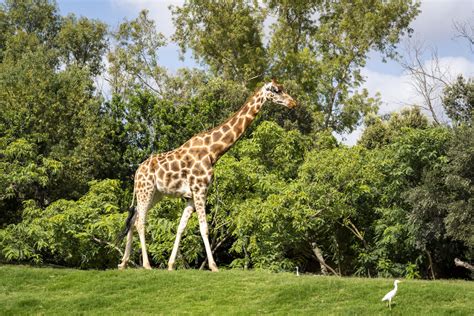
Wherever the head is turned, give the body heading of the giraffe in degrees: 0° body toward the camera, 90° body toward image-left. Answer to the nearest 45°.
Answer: approximately 270°

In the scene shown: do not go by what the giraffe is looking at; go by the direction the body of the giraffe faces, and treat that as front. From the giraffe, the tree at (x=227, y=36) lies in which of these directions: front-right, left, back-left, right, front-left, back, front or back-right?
left

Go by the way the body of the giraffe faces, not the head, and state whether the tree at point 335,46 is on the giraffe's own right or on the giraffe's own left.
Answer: on the giraffe's own left

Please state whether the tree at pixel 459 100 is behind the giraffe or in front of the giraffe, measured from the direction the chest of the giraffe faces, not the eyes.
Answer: in front
